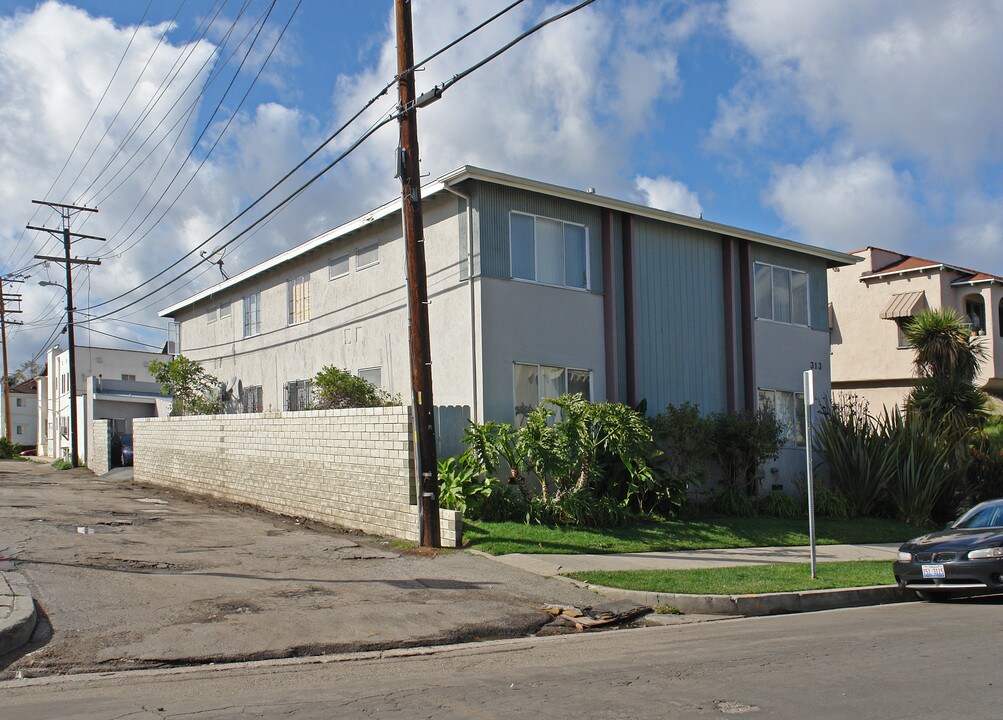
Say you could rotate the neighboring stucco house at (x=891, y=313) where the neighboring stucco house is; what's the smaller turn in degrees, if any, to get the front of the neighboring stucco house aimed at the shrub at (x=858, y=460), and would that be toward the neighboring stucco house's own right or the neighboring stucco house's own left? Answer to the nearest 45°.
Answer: approximately 45° to the neighboring stucco house's own right

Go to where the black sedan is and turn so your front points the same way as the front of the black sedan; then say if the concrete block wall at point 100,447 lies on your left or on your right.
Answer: on your right

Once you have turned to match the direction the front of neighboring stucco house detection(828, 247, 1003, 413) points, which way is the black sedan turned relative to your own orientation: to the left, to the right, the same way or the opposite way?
to the right

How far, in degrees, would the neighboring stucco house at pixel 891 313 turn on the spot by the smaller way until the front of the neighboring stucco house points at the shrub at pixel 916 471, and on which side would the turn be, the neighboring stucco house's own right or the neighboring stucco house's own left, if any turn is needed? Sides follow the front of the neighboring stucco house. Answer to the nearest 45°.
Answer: approximately 45° to the neighboring stucco house's own right

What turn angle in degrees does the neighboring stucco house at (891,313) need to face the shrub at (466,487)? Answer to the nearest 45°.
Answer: approximately 45° to its right

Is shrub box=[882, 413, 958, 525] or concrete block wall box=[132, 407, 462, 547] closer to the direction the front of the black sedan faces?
the concrete block wall

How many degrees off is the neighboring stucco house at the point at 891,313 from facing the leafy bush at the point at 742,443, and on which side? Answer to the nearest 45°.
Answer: approximately 45° to its right

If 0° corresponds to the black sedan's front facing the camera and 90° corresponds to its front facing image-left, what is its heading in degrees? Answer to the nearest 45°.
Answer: approximately 45°

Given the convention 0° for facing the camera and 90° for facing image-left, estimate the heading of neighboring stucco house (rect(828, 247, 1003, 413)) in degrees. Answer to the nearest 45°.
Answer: approximately 315°

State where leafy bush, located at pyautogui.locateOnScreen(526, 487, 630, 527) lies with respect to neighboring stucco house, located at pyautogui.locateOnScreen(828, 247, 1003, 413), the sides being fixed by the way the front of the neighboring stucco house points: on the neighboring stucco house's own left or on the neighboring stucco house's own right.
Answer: on the neighboring stucco house's own right
